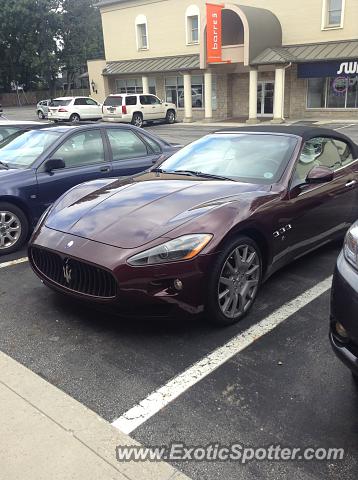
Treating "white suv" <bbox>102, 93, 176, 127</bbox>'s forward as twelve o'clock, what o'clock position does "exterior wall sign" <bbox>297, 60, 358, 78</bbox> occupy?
The exterior wall sign is roughly at 2 o'clock from the white suv.

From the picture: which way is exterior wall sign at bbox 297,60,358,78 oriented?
toward the camera

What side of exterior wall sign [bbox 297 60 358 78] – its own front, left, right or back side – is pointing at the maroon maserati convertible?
front

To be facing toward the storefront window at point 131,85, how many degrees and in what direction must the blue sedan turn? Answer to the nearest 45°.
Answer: approximately 135° to its right

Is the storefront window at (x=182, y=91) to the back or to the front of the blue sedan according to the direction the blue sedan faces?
to the back

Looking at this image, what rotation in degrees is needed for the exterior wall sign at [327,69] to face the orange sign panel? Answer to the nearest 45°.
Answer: approximately 90° to its right

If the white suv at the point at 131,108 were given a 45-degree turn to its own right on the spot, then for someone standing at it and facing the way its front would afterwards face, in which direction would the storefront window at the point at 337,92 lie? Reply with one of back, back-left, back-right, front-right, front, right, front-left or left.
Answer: front

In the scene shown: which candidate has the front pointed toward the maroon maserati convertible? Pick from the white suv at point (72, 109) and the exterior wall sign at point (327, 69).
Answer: the exterior wall sign

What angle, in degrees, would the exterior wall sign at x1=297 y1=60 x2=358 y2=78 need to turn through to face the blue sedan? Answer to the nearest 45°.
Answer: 0° — it already faces it

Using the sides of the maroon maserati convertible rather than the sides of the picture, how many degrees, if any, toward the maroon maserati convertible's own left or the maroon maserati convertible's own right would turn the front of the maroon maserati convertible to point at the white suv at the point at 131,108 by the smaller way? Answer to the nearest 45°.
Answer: approximately 135° to the maroon maserati convertible's own right

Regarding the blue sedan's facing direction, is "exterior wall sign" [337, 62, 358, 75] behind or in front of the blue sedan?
behind

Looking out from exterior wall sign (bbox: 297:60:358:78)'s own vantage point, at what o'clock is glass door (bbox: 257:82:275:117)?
The glass door is roughly at 4 o'clock from the exterior wall sign.

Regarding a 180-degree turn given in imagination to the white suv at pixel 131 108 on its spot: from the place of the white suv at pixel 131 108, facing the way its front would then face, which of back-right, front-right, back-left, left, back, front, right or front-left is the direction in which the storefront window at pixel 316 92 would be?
back-left

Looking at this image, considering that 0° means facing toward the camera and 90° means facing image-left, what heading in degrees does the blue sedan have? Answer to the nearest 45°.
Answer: approximately 45°
